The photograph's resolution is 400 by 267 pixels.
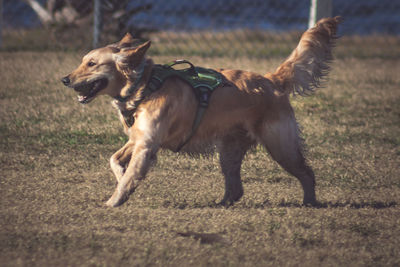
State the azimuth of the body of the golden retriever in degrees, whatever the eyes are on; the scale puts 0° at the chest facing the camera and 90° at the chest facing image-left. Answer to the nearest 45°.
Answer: approximately 90°

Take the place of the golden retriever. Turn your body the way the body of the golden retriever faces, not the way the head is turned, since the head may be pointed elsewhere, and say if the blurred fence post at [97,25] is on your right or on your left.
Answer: on your right
